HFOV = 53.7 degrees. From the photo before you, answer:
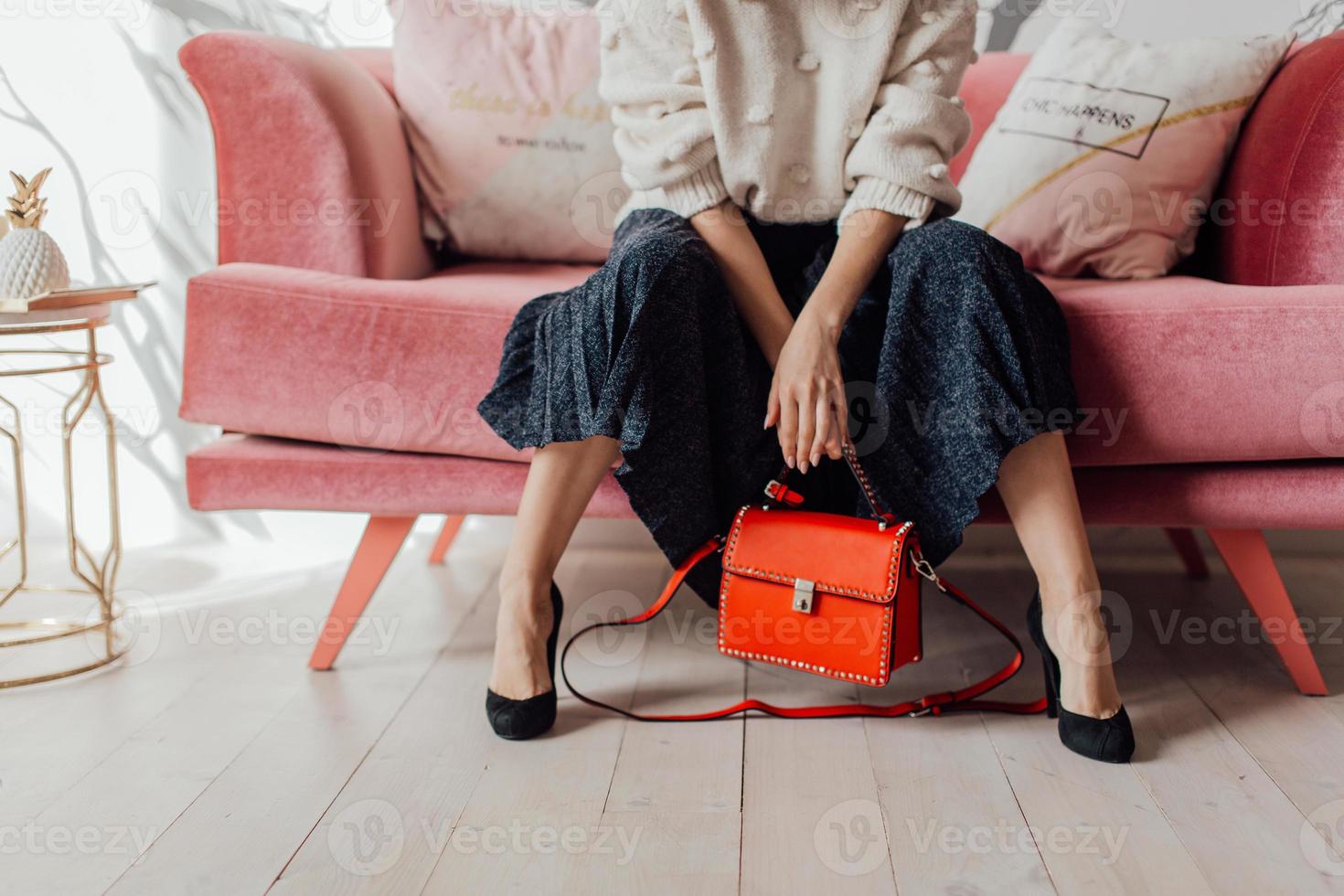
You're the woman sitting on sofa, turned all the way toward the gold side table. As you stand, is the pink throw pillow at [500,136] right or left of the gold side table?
right

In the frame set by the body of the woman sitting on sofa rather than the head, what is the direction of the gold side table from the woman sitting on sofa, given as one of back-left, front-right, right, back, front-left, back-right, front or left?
right

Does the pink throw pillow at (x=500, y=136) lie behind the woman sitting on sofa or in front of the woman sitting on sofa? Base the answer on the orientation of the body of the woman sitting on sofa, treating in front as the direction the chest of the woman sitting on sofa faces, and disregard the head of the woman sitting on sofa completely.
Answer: behind

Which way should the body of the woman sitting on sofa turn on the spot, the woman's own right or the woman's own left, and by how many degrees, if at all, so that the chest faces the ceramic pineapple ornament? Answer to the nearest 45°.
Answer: approximately 90° to the woman's own right

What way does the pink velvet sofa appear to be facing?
toward the camera

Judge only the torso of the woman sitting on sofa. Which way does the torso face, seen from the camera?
toward the camera
